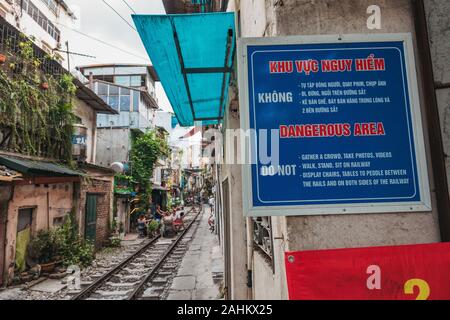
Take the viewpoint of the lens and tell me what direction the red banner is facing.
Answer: facing the viewer

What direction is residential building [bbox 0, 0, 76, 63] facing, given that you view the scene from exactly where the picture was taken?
facing the viewer and to the right of the viewer

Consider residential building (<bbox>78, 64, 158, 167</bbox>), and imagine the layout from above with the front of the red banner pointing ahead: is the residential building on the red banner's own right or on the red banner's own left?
on the red banner's own right

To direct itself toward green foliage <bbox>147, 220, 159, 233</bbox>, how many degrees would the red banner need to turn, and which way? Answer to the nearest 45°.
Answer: approximately 135° to its right

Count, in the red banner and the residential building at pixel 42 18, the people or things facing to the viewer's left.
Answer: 0

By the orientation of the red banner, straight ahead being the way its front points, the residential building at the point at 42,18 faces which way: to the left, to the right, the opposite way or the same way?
to the left

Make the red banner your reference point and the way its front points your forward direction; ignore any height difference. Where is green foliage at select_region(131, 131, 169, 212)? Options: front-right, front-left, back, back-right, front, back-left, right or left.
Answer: back-right

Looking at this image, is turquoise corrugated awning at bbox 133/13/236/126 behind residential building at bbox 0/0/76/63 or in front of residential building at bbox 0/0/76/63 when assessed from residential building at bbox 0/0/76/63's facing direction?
in front

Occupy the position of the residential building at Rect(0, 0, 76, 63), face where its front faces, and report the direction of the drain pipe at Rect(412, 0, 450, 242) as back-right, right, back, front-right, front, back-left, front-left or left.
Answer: front-right

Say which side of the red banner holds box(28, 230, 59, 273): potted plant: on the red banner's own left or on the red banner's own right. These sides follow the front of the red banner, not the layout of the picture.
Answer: on the red banner's own right

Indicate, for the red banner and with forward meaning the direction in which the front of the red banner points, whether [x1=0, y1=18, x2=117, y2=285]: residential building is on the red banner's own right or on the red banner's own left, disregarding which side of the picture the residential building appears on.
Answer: on the red banner's own right
